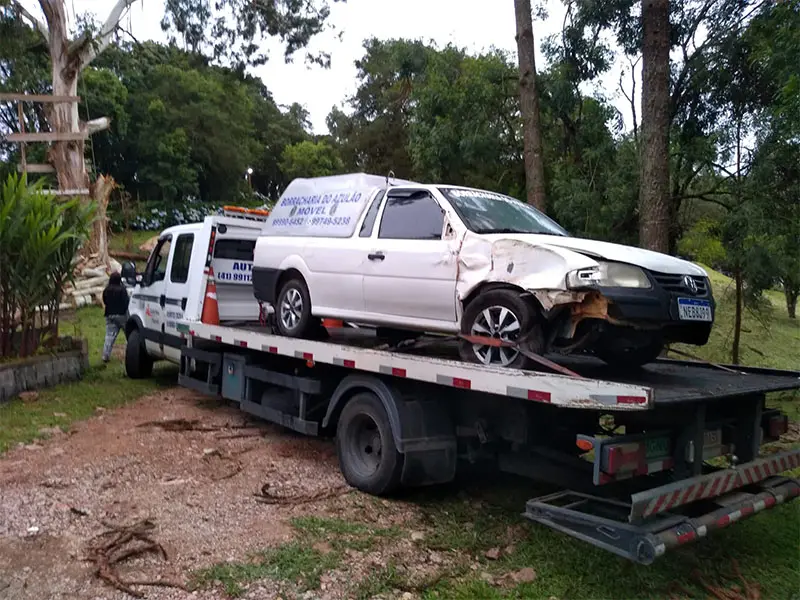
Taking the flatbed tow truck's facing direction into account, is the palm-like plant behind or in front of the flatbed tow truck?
in front

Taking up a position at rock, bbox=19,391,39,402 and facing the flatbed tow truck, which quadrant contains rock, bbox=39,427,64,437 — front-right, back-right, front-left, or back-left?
front-right

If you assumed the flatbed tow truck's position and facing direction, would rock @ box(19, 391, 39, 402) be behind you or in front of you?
in front

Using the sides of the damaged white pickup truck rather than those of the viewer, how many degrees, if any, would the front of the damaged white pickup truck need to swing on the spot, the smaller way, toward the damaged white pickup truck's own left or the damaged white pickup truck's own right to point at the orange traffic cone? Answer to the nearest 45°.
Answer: approximately 180°

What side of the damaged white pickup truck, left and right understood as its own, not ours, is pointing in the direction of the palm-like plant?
back

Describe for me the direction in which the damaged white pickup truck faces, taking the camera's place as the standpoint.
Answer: facing the viewer and to the right of the viewer

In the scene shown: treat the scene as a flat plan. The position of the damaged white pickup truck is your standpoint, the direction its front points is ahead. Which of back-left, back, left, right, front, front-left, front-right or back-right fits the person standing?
back

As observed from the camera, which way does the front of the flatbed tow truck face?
facing away from the viewer and to the left of the viewer
